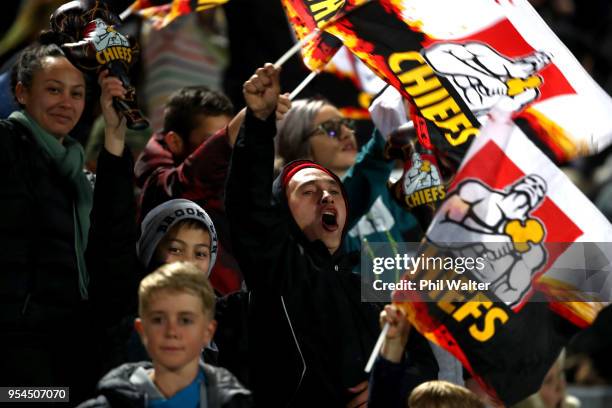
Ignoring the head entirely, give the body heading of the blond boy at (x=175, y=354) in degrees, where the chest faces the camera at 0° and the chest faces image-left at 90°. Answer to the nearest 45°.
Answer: approximately 0°

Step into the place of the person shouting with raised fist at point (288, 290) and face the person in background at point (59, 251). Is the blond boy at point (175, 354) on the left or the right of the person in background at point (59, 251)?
left

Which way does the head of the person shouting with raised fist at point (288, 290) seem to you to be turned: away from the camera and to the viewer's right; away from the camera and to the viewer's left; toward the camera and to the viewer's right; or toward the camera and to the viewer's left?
toward the camera and to the viewer's right
